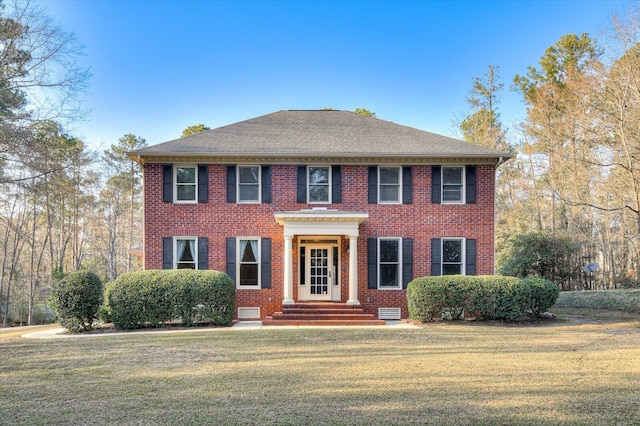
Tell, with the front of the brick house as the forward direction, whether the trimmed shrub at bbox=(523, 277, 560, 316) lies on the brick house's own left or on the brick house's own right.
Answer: on the brick house's own left

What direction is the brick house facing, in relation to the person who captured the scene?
facing the viewer

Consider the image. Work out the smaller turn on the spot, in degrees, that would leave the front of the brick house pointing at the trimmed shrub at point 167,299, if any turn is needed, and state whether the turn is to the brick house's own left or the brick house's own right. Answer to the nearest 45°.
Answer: approximately 45° to the brick house's own right
